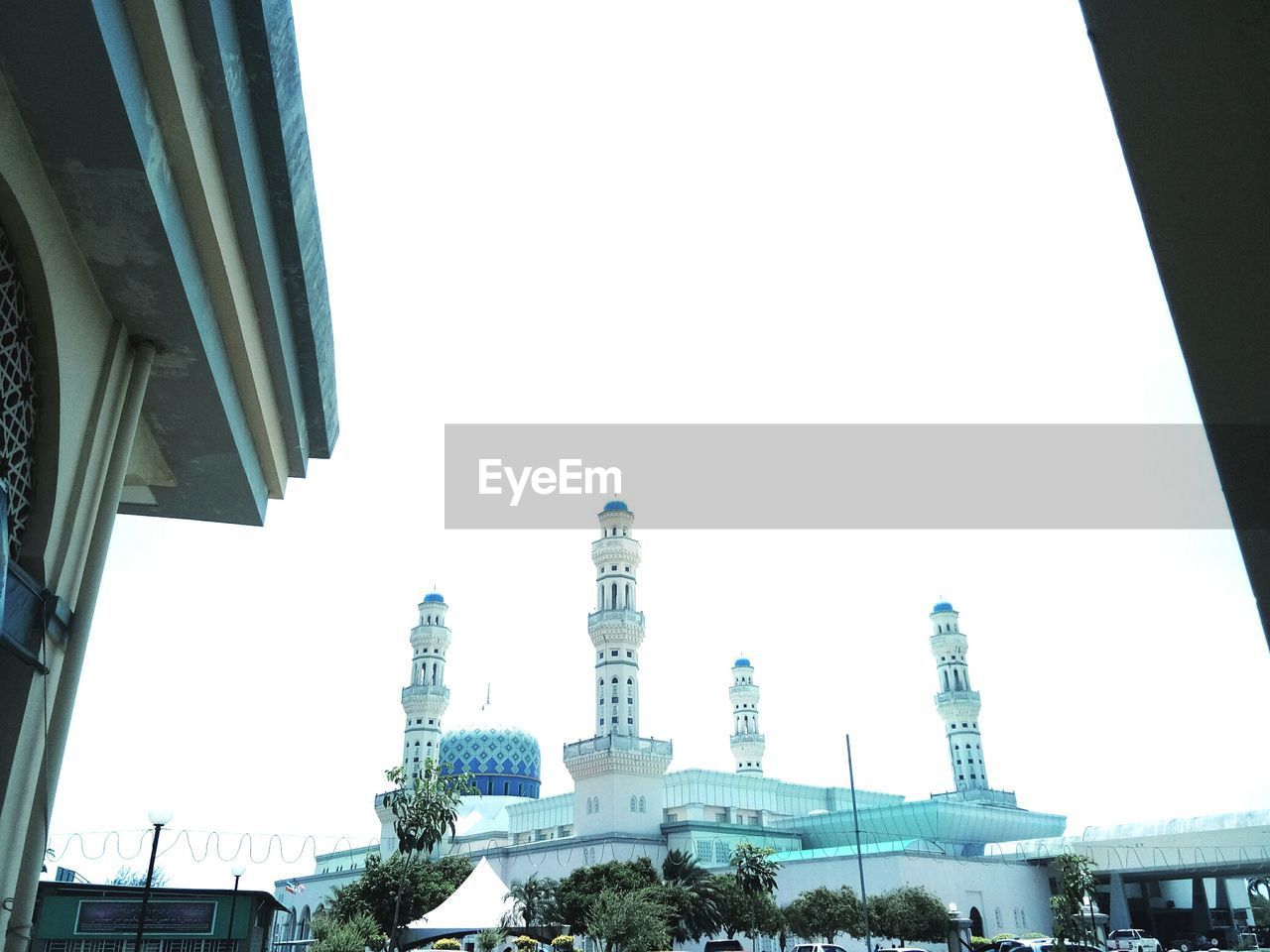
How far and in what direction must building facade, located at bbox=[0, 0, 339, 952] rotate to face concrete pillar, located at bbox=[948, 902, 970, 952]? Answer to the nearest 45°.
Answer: approximately 45° to its left

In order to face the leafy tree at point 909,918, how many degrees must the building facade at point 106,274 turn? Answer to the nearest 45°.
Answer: approximately 45° to its left

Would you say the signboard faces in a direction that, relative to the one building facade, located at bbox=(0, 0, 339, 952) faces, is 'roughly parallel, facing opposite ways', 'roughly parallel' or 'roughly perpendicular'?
roughly perpendicular

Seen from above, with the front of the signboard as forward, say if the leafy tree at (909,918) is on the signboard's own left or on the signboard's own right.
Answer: on the signboard's own left

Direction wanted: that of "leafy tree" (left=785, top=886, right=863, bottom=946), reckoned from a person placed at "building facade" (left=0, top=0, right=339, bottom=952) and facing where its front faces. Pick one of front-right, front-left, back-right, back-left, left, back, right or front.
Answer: front-left

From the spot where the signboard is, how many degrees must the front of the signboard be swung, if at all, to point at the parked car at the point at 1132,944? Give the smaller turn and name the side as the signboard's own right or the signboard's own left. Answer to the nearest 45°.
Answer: approximately 90° to the signboard's own left

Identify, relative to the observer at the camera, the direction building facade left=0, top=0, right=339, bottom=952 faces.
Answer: facing to the right of the viewer

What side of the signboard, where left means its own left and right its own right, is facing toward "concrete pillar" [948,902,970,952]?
left

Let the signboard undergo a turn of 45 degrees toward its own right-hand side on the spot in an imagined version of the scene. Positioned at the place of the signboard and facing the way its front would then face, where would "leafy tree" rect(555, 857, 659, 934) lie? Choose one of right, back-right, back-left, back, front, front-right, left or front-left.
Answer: back

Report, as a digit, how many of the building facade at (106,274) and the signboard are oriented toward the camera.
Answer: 1
